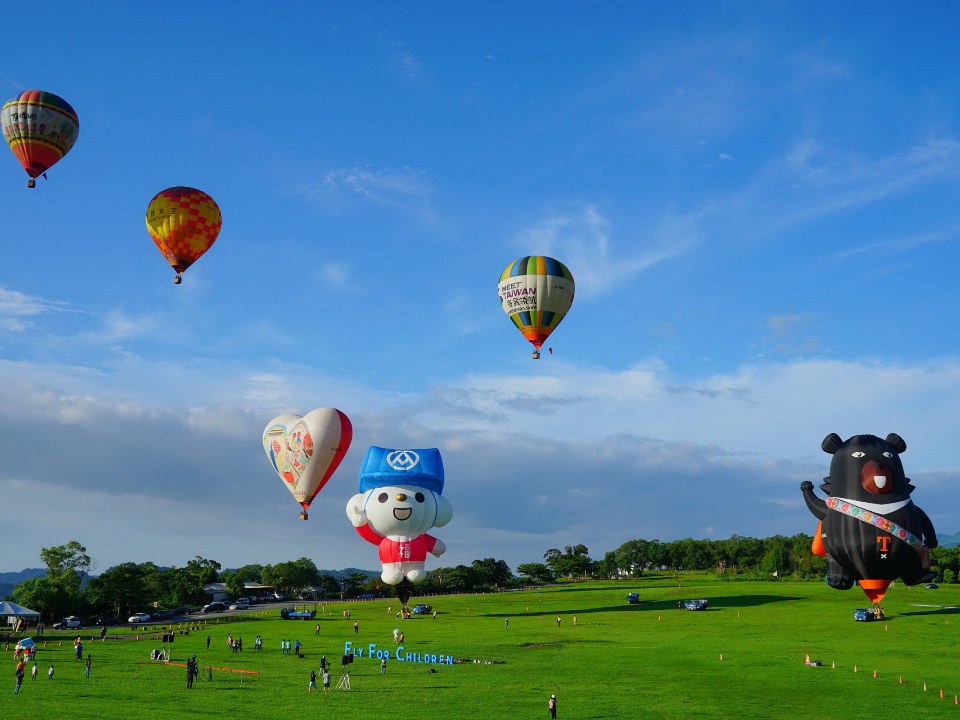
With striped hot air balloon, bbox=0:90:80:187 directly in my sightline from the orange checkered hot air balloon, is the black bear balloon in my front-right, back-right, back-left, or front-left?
back-left

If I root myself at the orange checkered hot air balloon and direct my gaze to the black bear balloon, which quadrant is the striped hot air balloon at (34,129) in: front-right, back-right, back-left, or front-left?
back-right

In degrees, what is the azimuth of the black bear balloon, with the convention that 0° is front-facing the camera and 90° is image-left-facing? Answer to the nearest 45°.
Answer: approximately 0°

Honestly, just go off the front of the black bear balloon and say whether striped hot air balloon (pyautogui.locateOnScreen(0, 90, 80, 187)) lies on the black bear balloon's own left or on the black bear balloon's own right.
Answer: on the black bear balloon's own right

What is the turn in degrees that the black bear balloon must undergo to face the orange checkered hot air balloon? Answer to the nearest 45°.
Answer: approximately 90° to its right
